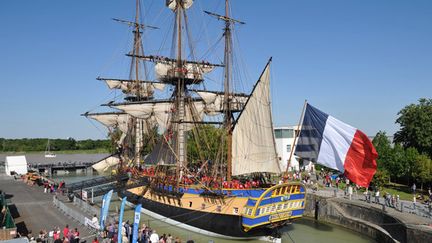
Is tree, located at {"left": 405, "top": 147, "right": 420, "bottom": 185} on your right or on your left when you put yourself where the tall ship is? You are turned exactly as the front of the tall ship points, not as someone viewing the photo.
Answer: on your right

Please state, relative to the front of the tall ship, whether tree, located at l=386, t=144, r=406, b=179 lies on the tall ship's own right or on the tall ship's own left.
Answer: on the tall ship's own right

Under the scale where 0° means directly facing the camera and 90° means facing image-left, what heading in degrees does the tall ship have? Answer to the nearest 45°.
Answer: approximately 135°

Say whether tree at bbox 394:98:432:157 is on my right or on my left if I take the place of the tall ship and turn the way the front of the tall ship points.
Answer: on my right
